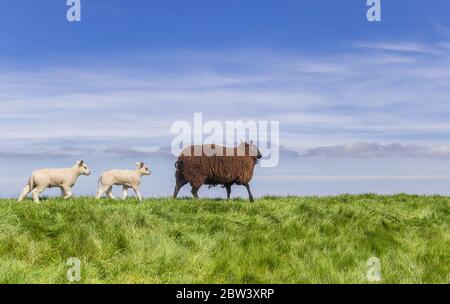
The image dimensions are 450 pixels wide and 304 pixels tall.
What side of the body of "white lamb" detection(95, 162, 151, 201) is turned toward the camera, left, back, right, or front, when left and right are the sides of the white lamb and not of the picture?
right

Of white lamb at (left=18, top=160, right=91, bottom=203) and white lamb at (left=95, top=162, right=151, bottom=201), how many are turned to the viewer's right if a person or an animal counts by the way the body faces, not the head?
2

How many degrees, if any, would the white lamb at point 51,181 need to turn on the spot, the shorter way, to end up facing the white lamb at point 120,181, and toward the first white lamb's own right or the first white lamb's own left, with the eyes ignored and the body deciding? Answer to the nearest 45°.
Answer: approximately 45° to the first white lamb's own left

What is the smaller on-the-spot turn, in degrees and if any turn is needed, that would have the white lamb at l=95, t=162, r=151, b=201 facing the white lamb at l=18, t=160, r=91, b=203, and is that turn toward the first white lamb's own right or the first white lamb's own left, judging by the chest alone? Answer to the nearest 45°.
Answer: approximately 135° to the first white lamb's own right

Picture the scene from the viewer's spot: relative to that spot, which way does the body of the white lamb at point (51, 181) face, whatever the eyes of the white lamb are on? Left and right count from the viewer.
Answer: facing to the right of the viewer
